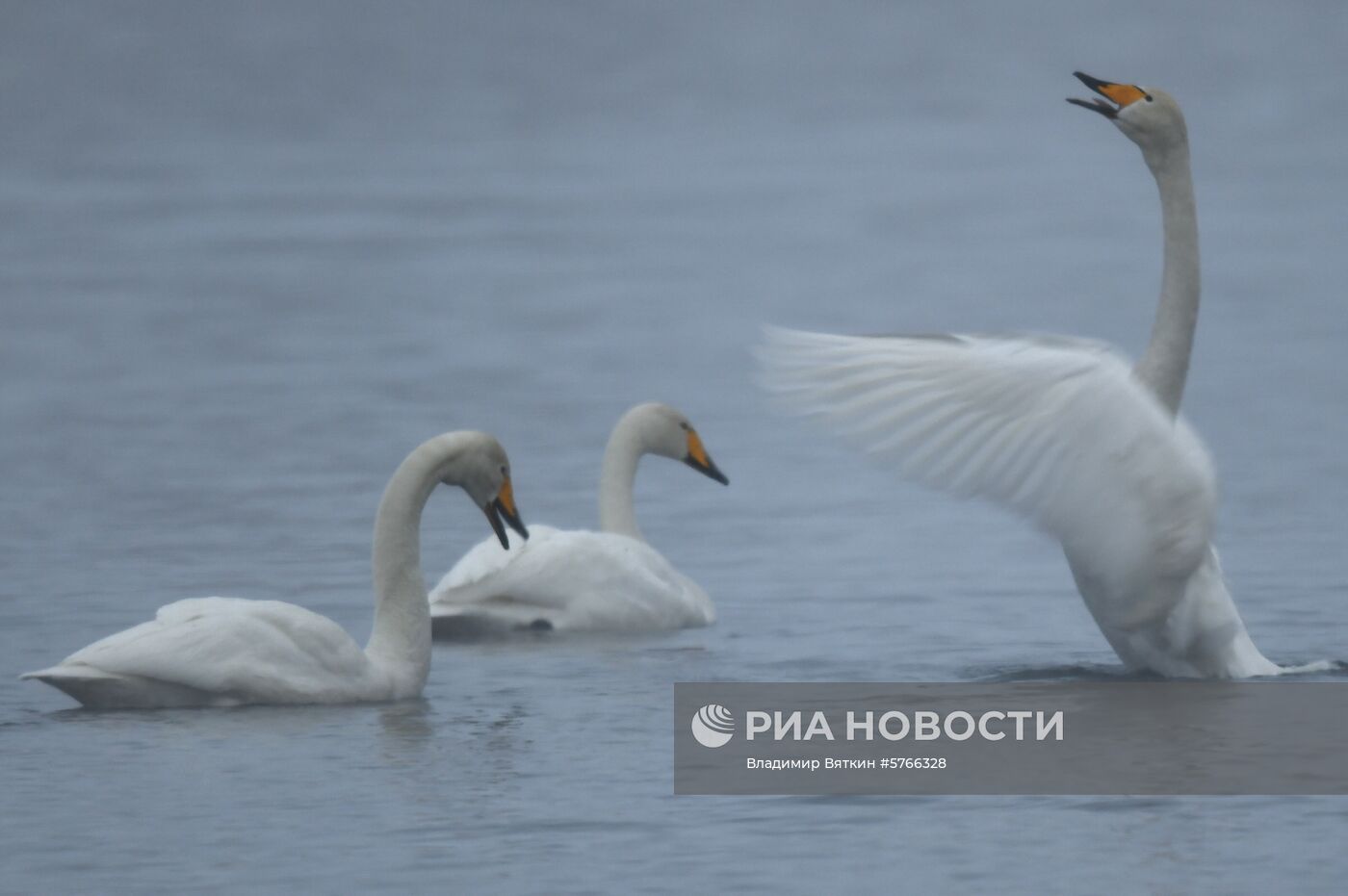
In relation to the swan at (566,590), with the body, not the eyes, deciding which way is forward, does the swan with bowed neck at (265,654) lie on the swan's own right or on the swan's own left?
on the swan's own right

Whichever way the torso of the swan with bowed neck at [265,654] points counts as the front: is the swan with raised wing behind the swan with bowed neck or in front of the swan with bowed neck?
in front

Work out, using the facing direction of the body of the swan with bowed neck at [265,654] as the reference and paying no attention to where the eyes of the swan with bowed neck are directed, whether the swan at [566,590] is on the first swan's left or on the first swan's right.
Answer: on the first swan's left

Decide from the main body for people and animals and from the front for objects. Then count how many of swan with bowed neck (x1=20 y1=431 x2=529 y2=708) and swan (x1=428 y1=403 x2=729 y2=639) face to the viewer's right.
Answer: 2

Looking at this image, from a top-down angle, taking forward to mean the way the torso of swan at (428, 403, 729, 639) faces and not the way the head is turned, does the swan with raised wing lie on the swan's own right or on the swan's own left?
on the swan's own right

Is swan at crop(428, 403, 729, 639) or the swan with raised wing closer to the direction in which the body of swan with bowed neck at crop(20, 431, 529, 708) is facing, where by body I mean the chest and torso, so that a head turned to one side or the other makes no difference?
the swan with raised wing

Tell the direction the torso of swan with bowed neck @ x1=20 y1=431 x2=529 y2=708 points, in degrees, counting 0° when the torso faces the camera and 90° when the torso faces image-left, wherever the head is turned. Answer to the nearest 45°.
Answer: approximately 270°

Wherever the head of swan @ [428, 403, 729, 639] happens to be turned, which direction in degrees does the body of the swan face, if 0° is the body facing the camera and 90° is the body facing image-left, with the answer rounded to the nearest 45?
approximately 270°

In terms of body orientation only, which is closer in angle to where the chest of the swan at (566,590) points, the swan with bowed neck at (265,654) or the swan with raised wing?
the swan with raised wing
